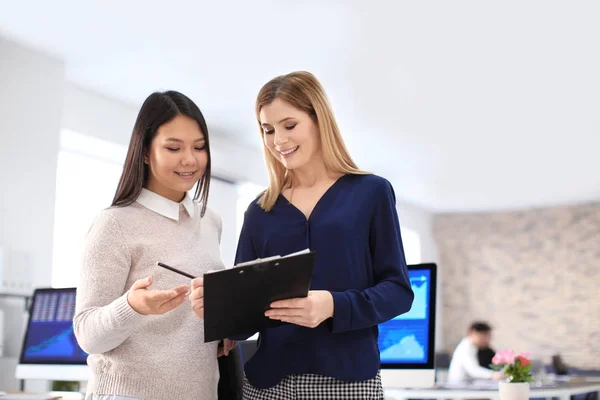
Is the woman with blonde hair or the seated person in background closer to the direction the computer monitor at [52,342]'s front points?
the woman with blonde hair

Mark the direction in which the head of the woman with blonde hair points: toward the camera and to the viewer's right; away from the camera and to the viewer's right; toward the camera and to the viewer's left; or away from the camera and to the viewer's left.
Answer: toward the camera and to the viewer's left

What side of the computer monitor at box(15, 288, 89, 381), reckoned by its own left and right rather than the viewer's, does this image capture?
front

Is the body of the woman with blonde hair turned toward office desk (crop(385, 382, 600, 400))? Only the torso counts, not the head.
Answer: no

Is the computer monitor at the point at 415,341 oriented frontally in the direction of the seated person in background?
no

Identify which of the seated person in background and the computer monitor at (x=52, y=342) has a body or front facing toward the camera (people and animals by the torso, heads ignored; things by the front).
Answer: the computer monitor

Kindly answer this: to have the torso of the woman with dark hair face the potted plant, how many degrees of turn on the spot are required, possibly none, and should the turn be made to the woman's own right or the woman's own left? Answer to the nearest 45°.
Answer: approximately 90° to the woman's own left

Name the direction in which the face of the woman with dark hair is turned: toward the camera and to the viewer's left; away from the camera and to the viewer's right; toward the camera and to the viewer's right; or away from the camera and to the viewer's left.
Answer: toward the camera and to the viewer's right

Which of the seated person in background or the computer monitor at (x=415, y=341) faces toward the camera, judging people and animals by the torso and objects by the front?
the computer monitor

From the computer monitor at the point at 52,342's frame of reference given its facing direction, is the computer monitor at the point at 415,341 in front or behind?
in front
